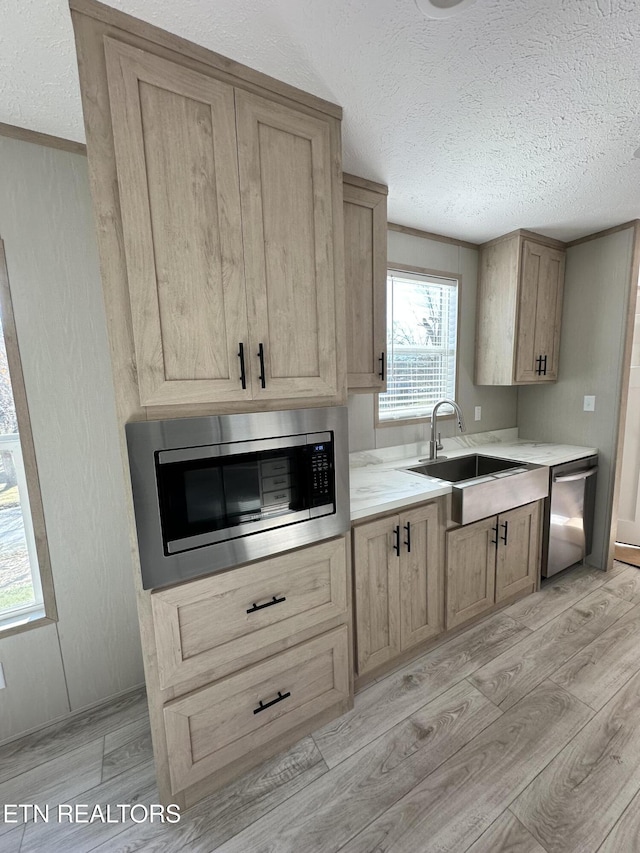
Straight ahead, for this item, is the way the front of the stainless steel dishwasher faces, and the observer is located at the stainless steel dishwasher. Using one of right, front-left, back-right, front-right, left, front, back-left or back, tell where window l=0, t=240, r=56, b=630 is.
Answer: right

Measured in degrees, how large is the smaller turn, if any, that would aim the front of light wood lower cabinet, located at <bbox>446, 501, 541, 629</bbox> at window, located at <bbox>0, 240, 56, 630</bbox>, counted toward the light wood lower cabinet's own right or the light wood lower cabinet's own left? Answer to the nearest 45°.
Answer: approximately 90° to the light wood lower cabinet's own right

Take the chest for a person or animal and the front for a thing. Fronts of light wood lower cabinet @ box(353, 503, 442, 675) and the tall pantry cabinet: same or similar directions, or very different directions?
same or similar directions

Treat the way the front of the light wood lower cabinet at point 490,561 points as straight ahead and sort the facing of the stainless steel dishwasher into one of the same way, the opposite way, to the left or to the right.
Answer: the same way

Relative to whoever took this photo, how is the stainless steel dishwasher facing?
facing the viewer and to the right of the viewer

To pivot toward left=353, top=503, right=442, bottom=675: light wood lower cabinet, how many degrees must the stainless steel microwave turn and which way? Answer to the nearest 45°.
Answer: approximately 45° to its left

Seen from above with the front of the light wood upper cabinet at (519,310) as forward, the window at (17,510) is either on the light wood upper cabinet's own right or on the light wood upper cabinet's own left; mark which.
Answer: on the light wood upper cabinet's own right

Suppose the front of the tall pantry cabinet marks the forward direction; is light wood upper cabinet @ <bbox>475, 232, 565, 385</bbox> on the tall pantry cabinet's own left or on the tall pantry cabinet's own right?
on the tall pantry cabinet's own left

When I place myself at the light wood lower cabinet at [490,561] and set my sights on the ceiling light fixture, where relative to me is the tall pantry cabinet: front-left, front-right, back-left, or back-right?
front-right

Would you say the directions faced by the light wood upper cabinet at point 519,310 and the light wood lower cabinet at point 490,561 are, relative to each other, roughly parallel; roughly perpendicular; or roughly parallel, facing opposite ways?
roughly parallel

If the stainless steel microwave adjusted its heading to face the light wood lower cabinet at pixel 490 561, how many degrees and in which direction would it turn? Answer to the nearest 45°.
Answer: approximately 45° to its left

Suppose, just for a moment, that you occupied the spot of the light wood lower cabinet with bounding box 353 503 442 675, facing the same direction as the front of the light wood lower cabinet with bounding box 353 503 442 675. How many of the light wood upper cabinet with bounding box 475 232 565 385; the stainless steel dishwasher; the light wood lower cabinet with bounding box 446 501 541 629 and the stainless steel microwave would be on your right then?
1

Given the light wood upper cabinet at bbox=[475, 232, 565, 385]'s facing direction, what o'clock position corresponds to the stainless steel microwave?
The stainless steel microwave is roughly at 2 o'clock from the light wood upper cabinet.

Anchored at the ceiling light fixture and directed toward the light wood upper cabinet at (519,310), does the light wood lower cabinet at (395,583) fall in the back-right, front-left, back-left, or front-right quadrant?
front-left

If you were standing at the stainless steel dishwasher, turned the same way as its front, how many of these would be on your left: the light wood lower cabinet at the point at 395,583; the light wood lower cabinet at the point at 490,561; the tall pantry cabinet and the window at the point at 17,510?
0
